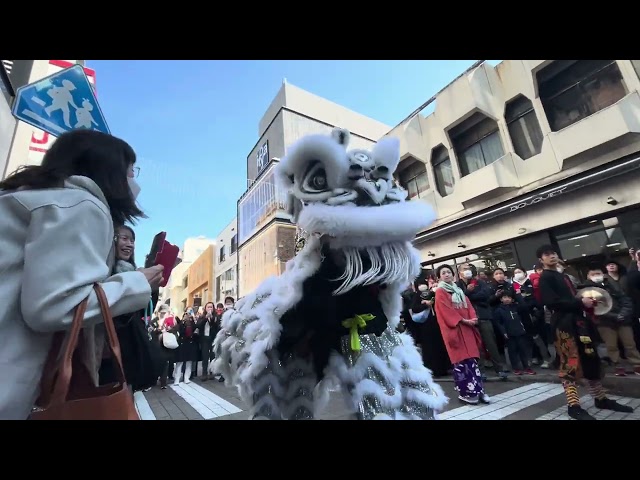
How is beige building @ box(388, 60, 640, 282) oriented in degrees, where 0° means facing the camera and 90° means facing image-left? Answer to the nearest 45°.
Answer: approximately 45°

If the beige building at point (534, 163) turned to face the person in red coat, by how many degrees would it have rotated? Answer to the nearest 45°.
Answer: approximately 45° to its left

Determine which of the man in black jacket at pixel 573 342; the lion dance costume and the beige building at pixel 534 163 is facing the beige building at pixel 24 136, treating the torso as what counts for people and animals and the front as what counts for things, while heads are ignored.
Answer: the beige building at pixel 534 163

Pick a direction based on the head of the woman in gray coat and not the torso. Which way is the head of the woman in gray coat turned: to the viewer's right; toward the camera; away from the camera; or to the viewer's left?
to the viewer's right

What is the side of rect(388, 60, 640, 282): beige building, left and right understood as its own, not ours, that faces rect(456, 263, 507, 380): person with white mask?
front

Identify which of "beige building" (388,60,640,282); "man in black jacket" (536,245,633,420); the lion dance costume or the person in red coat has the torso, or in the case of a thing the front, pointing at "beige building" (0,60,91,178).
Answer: "beige building" (388,60,640,282)

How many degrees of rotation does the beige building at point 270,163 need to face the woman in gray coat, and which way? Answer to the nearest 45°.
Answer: approximately 45° to its left

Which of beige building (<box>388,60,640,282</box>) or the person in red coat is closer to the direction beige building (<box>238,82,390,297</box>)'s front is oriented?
the person in red coat
